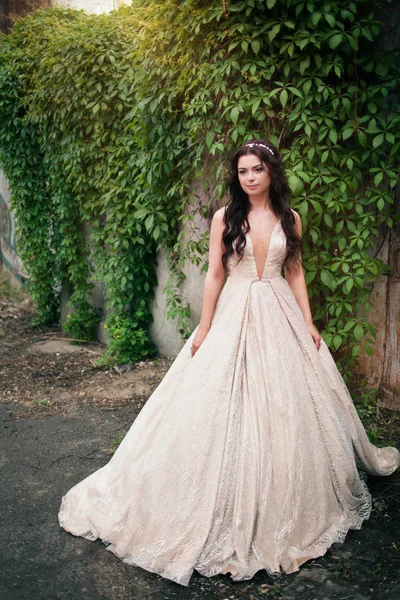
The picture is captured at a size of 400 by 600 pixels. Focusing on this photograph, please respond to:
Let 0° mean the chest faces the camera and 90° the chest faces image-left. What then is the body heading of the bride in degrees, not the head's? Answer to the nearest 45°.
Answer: approximately 0°
